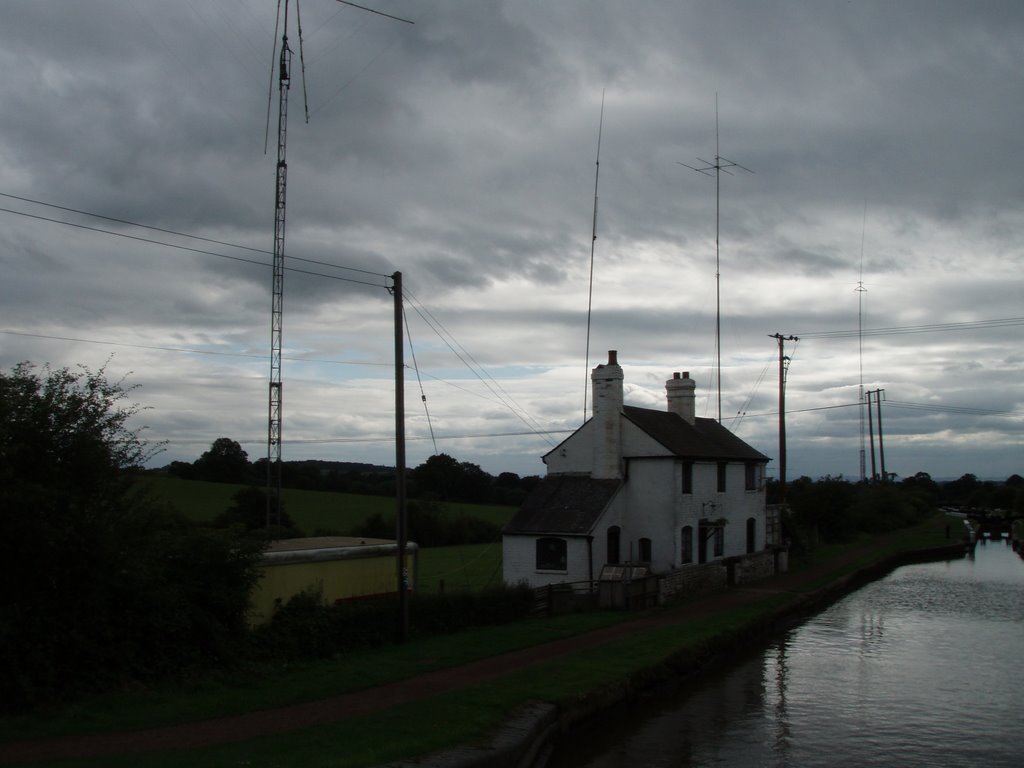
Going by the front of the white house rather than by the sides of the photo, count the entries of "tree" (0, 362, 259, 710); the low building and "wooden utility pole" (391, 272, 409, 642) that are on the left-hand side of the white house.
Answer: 0

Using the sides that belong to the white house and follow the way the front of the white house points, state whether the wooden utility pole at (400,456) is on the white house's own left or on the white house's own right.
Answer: on the white house's own right

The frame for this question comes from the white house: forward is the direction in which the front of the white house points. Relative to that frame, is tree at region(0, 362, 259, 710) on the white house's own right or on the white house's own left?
on the white house's own right

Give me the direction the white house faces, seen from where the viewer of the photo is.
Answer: facing the viewer and to the right of the viewer
